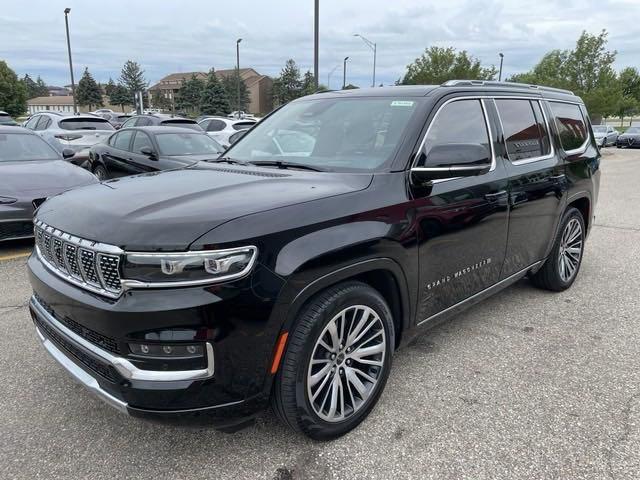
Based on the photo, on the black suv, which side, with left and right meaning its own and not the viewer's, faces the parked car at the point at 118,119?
right

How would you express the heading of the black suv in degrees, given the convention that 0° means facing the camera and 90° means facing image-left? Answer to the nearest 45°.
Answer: approximately 45°

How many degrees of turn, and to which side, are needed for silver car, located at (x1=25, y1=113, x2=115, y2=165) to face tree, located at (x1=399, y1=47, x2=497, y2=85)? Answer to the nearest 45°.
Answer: approximately 90° to its right

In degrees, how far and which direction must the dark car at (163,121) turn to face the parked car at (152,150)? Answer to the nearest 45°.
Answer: approximately 135° to its left

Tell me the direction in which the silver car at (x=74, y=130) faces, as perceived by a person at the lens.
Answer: facing away from the viewer and to the left of the viewer

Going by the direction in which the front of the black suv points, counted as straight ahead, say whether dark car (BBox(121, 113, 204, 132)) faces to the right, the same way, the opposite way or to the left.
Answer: to the right

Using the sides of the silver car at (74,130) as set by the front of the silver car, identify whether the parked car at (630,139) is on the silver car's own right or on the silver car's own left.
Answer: on the silver car's own right

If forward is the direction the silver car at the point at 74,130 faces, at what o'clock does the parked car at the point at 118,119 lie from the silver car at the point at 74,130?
The parked car is roughly at 2 o'clock from the silver car.

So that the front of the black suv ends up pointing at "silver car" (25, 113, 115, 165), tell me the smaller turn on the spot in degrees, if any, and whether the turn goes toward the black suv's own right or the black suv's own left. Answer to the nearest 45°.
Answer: approximately 90° to the black suv's own right

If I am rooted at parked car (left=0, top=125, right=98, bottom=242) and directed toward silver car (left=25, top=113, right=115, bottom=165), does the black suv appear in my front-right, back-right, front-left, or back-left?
back-right

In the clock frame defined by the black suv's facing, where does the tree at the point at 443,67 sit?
The tree is roughly at 5 o'clock from the black suv.

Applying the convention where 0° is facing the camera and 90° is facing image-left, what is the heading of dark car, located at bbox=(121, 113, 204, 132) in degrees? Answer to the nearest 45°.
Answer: approximately 135°
